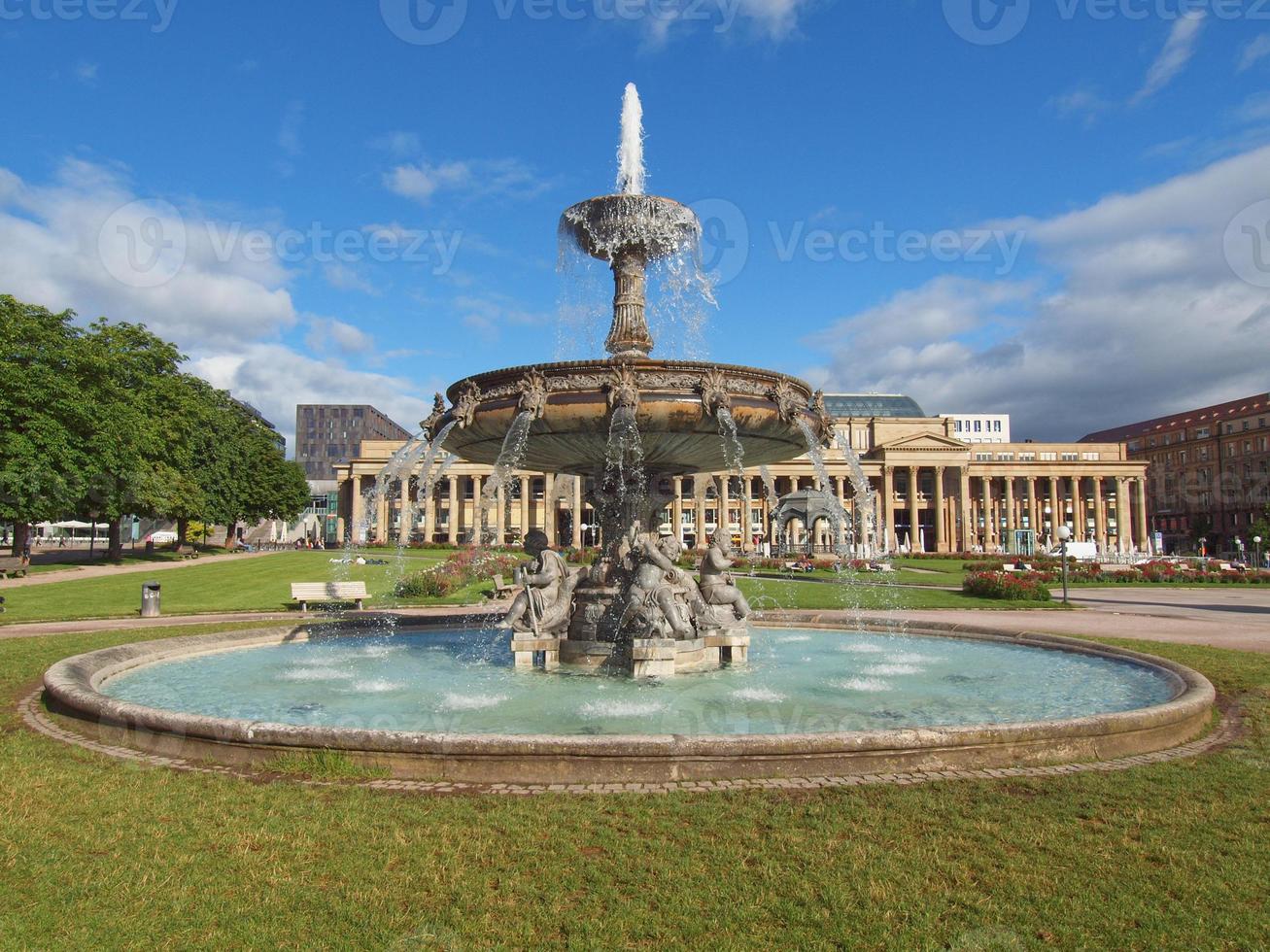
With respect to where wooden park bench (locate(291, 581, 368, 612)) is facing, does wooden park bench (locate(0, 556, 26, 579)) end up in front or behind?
behind

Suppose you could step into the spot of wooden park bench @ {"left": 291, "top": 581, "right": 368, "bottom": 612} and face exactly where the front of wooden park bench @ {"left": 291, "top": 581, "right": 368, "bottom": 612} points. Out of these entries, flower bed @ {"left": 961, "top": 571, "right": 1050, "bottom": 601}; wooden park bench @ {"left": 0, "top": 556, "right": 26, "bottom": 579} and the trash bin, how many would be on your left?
1

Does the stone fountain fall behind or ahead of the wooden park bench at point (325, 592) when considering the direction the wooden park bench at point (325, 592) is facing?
ahead

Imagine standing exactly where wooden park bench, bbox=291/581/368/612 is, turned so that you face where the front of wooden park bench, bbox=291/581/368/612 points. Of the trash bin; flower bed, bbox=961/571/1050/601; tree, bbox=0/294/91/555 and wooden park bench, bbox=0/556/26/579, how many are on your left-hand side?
1

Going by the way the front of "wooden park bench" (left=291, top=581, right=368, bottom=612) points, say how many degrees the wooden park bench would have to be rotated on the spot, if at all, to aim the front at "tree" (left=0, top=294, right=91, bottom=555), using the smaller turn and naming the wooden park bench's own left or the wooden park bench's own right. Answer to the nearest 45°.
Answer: approximately 135° to the wooden park bench's own right

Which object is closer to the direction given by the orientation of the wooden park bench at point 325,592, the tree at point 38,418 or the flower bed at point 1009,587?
the flower bed

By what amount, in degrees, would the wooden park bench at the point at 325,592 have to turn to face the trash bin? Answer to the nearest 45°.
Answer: approximately 90° to its right

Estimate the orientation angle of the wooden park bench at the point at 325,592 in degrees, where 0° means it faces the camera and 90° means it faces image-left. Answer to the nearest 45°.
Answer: approximately 0°

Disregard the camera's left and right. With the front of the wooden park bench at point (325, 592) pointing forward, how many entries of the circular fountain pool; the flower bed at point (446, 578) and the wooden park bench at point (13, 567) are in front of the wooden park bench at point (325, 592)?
1

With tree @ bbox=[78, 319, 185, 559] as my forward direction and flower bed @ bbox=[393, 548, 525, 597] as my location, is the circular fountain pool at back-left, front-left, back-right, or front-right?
back-left

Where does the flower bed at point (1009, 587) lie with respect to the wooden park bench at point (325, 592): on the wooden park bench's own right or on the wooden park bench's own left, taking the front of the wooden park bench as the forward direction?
on the wooden park bench's own left
